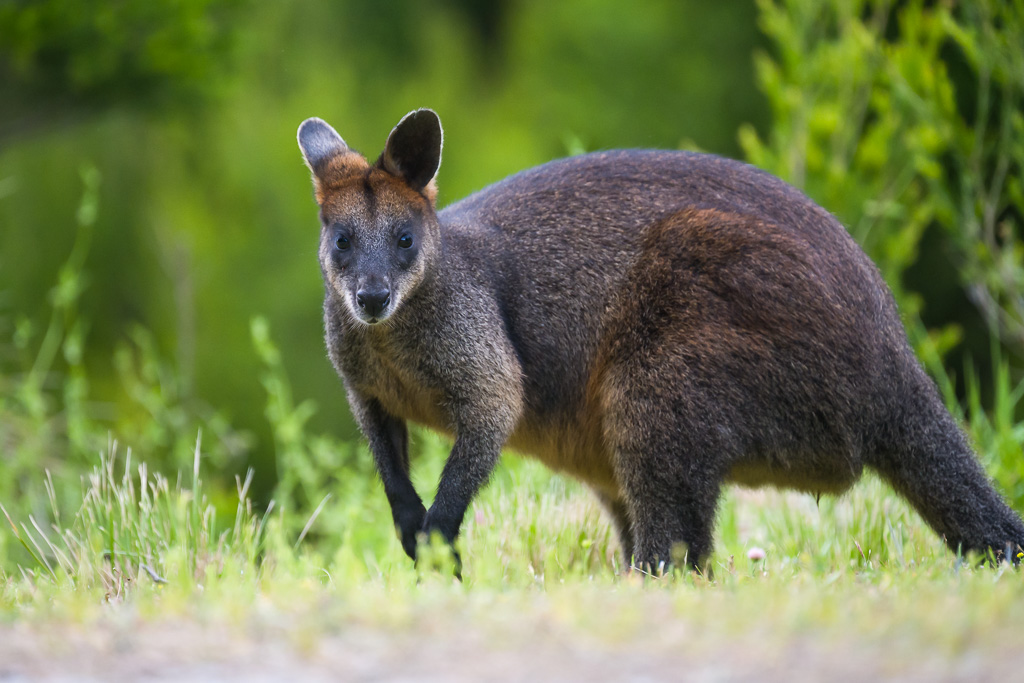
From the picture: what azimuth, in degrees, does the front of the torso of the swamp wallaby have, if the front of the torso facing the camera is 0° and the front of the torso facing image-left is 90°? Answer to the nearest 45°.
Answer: approximately 90°
